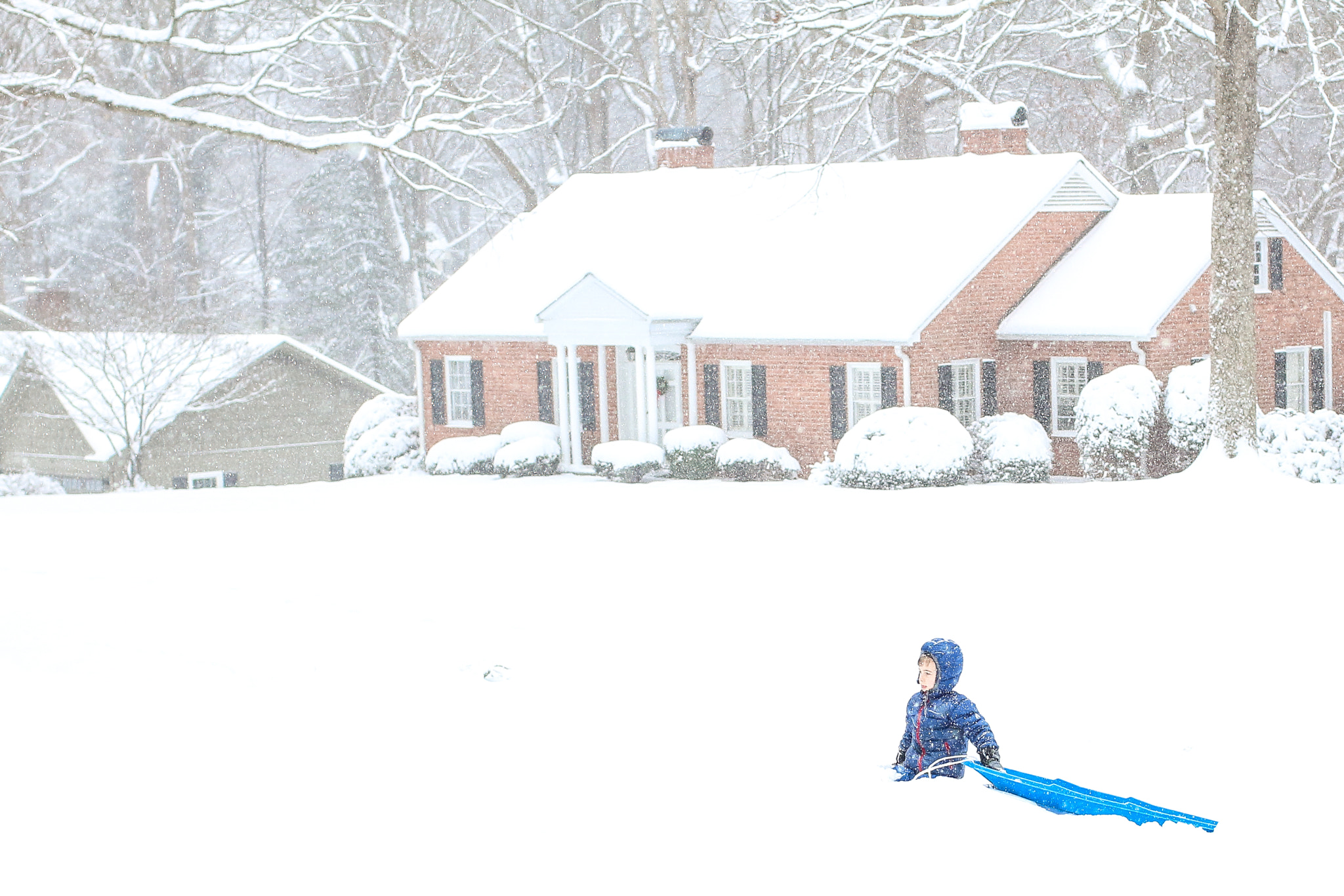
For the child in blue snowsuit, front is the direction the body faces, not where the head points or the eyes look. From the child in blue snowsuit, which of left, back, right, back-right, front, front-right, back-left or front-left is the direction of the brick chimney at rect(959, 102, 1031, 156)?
back-right

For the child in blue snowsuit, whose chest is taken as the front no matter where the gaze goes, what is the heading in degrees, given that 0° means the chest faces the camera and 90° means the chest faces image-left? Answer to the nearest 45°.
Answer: approximately 45°

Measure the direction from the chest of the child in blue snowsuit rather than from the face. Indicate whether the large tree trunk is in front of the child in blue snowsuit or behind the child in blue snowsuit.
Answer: behind

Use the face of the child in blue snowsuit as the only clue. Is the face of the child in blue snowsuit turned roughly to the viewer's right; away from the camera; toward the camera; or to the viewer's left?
to the viewer's left

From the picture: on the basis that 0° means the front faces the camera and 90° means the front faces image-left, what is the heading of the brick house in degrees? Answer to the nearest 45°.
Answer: approximately 45°

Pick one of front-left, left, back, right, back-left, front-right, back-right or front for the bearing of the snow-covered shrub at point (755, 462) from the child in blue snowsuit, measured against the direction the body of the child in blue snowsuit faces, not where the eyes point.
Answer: back-right

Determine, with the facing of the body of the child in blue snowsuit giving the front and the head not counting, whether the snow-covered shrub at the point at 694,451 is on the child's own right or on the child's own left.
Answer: on the child's own right

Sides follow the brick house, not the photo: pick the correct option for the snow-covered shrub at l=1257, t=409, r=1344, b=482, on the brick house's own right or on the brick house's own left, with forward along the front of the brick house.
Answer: on the brick house's own left

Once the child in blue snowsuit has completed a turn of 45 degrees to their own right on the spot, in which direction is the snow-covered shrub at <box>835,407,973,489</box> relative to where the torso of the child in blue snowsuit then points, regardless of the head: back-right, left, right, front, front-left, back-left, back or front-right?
right
